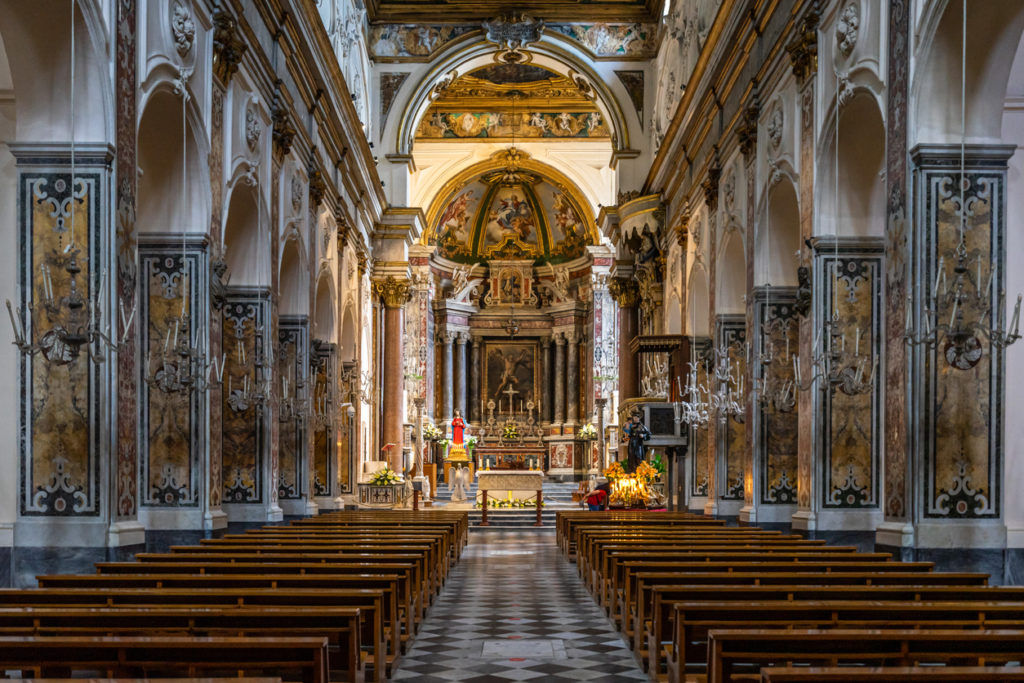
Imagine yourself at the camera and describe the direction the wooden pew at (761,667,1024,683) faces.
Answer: facing away from the viewer

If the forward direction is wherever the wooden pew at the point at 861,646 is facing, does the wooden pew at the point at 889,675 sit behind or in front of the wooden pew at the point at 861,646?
behind

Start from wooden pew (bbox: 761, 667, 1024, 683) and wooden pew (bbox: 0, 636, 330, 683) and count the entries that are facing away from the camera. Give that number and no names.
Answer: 2

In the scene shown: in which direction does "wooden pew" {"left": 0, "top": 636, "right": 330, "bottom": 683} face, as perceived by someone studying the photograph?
facing away from the viewer

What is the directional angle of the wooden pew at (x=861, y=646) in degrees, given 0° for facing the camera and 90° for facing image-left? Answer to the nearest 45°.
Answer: approximately 180°

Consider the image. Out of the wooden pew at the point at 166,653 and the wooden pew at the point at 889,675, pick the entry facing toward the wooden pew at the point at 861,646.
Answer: the wooden pew at the point at 889,675
